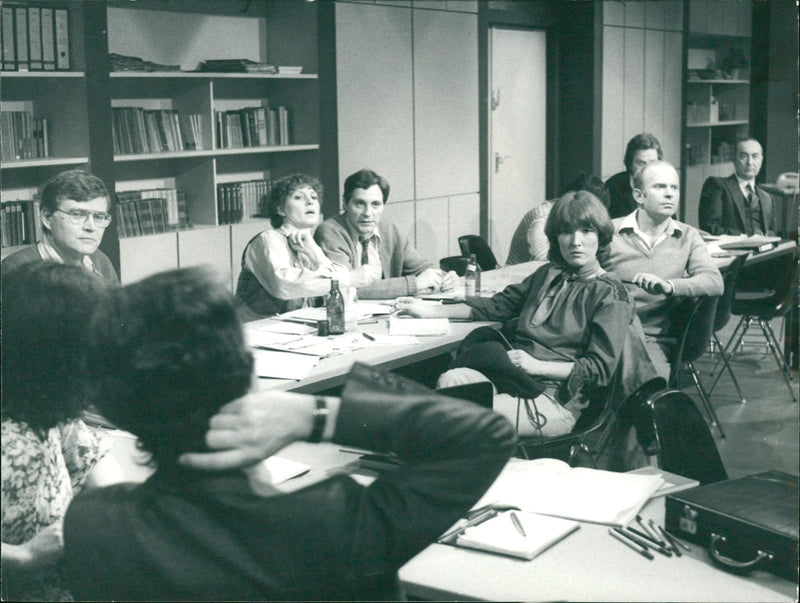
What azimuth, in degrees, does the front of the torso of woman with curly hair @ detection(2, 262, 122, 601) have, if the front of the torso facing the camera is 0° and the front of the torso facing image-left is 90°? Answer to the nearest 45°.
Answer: approximately 225°

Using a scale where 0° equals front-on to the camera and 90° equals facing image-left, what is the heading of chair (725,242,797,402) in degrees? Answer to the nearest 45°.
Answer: approximately 135°

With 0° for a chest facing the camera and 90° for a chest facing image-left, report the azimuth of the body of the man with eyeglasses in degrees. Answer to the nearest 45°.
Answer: approximately 315°

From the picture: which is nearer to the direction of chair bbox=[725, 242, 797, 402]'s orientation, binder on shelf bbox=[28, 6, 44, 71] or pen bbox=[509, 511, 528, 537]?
the binder on shelf

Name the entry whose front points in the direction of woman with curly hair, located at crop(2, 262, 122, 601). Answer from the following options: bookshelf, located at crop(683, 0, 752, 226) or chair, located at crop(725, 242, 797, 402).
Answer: the bookshelf

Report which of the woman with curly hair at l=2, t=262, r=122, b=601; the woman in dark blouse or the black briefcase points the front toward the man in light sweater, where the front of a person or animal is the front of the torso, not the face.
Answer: the woman with curly hair
